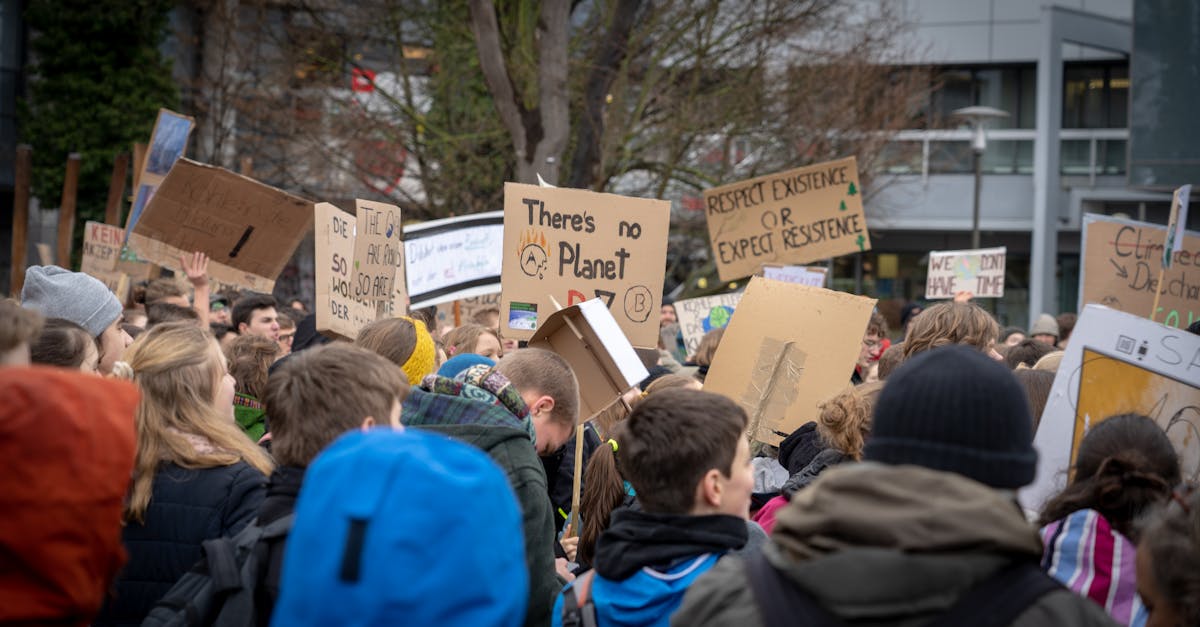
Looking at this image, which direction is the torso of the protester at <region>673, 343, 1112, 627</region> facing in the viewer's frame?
away from the camera

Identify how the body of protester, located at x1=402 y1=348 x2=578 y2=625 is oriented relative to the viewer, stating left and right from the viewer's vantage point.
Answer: facing to the right of the viewer

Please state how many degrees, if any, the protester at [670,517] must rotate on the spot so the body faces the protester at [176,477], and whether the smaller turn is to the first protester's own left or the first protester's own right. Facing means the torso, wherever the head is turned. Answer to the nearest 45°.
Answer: approximately 135° to the first protester's own left

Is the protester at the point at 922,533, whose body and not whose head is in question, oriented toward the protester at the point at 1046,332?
yes

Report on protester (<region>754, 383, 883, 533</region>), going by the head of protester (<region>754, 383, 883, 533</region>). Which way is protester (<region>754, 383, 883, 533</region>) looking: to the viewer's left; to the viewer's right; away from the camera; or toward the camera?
away from the camera

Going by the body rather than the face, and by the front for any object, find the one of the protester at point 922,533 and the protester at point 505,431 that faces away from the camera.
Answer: the protester at point 922,533

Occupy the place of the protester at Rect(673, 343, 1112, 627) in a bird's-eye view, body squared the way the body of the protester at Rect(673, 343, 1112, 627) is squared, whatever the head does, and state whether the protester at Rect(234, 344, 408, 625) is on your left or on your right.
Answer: on your left

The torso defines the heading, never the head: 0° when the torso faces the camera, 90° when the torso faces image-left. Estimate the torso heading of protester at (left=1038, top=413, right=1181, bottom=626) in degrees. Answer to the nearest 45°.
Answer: approximately 180°

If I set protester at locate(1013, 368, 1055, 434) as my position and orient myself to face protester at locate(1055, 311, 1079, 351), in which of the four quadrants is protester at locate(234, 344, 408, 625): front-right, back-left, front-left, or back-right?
back-left
